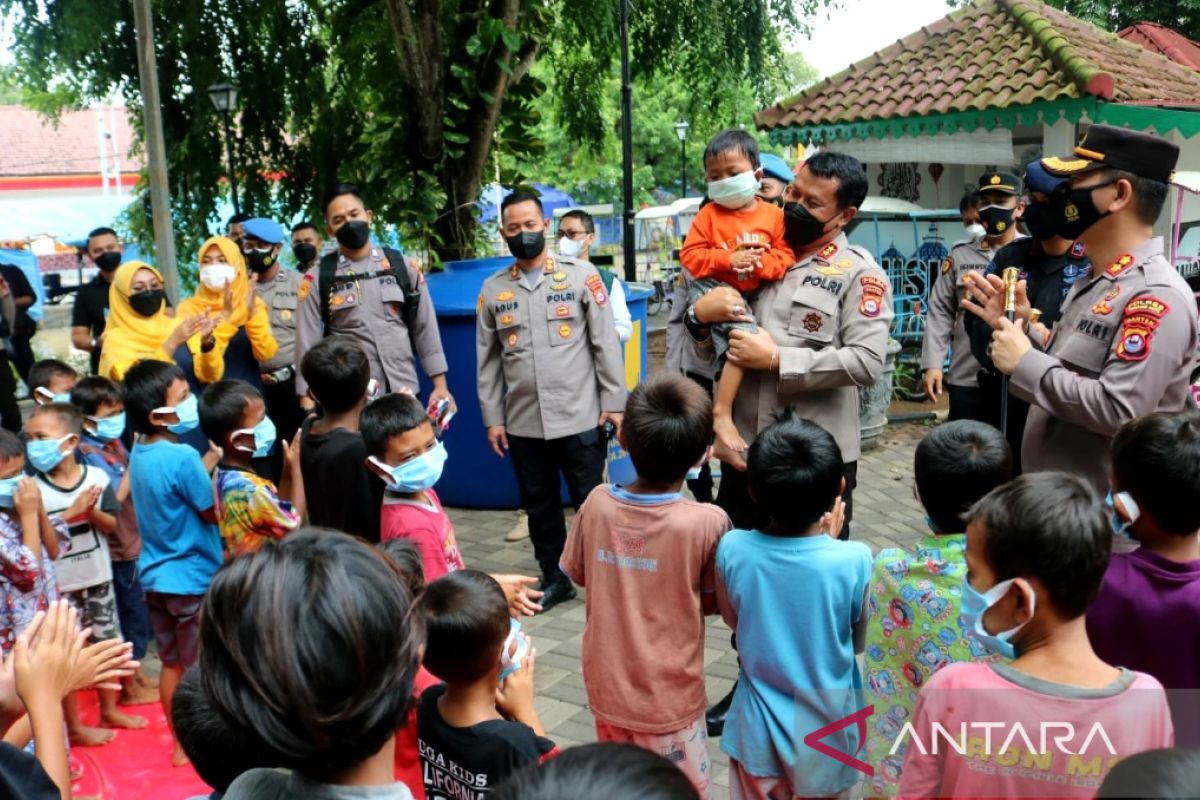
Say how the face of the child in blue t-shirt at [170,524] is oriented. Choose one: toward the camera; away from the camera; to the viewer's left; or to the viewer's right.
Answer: to the viewer's right

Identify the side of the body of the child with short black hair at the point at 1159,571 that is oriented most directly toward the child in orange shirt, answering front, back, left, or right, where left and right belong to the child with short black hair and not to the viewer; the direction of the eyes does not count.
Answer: front

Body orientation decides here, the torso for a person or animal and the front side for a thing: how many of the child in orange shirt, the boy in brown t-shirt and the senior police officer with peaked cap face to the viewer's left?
1

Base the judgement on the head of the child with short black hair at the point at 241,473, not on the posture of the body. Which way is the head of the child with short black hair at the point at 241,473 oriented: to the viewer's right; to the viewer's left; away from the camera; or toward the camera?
to the viewer's right

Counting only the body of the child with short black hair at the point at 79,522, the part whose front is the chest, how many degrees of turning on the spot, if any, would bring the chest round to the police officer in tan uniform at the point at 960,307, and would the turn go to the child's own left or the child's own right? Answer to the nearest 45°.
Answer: approximately 45° to the child's own left

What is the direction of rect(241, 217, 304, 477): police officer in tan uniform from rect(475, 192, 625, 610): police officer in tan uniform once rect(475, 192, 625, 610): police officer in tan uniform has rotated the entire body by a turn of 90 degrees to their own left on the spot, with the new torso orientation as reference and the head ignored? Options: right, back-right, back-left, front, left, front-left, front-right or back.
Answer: back-left

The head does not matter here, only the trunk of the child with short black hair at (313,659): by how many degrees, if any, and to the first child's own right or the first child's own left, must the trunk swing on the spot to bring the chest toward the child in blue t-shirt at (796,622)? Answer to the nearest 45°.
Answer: approximately 45° to the first child's own right

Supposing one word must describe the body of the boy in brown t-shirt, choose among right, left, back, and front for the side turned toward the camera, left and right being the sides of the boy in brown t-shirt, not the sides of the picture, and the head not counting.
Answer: back

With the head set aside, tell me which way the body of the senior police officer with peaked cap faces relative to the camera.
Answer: to the viewer's left
